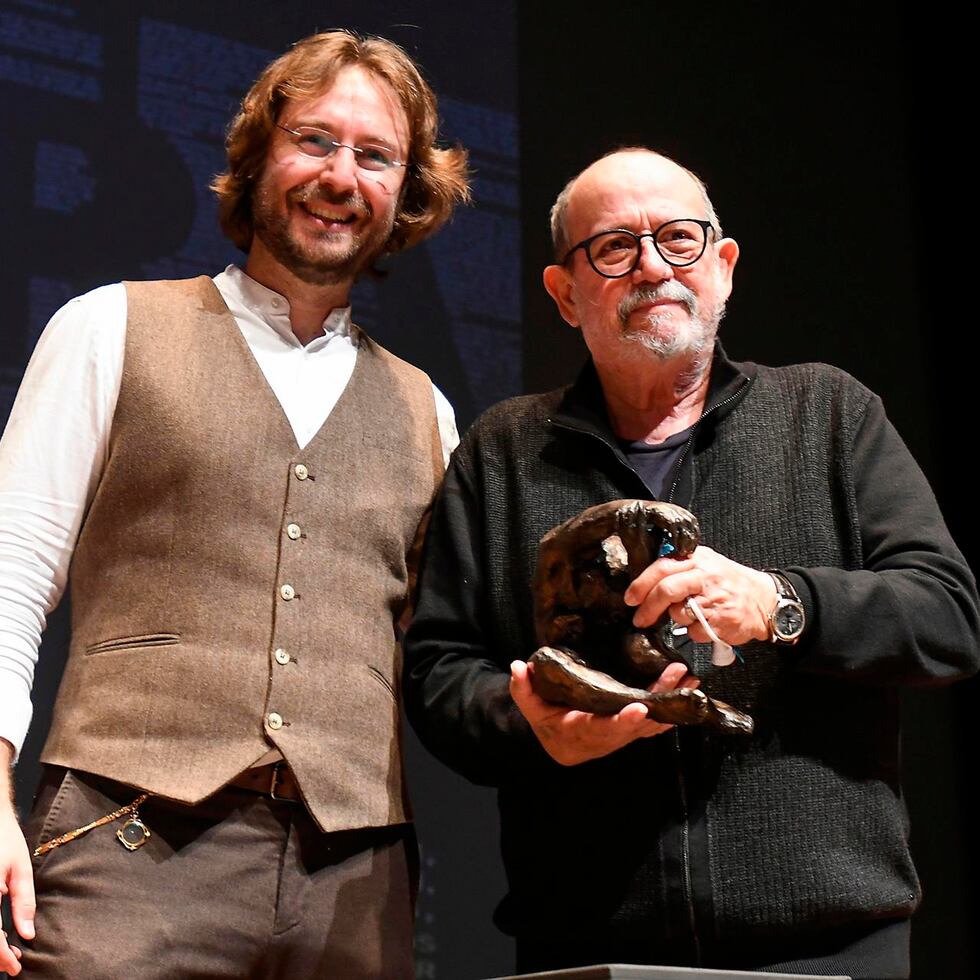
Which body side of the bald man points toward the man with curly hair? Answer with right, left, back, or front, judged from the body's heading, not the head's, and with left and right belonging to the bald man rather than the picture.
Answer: right

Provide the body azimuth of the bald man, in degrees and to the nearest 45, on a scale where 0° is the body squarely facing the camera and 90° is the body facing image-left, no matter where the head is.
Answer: approximately 0°
